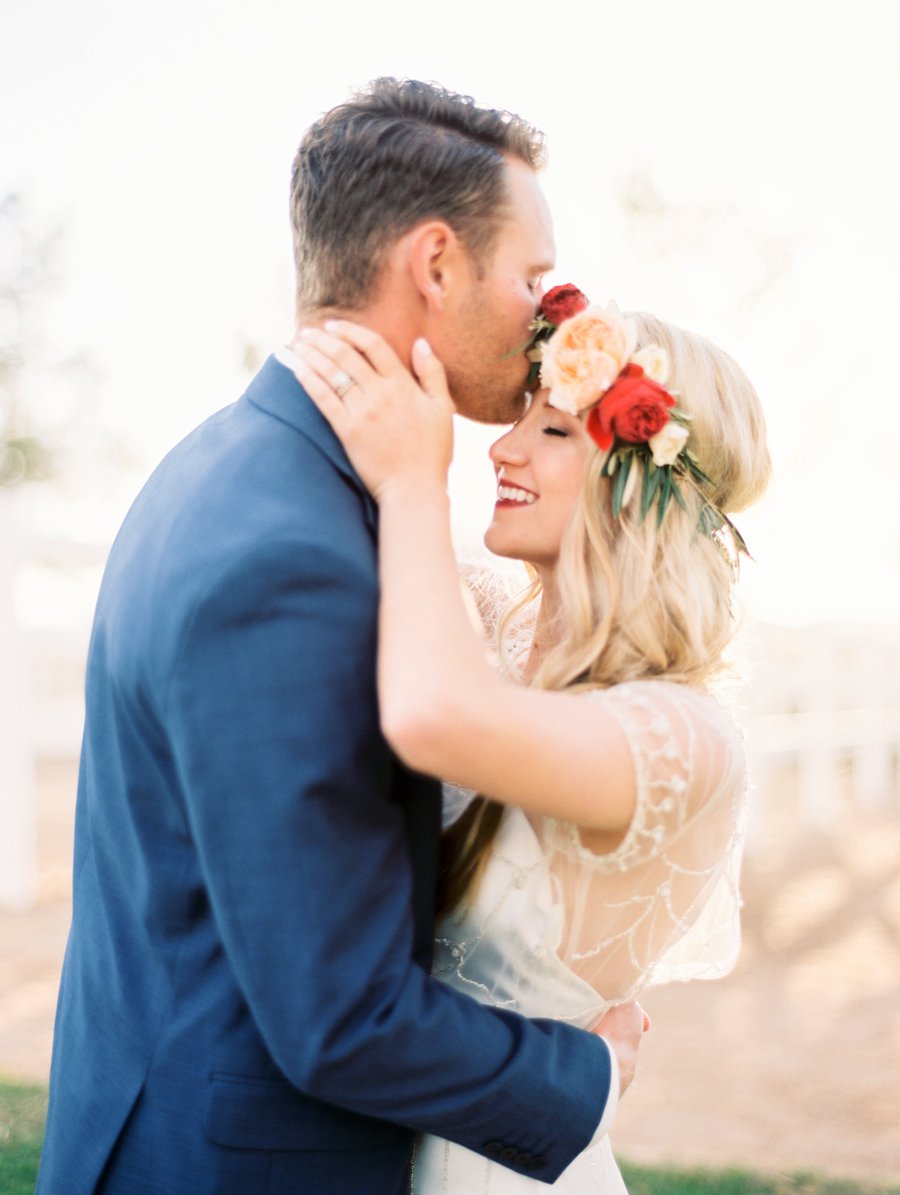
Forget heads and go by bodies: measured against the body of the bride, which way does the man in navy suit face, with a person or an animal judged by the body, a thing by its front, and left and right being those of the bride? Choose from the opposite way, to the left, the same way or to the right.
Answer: the opposite way

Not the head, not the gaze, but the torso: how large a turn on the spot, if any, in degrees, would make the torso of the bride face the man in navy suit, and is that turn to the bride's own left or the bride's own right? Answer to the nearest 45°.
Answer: approximately 45° to the bride's own left

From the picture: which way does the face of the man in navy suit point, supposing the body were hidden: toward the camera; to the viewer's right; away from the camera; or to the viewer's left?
to the viewer's right

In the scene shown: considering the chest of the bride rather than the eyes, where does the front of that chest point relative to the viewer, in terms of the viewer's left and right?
facing to the left of the viewer

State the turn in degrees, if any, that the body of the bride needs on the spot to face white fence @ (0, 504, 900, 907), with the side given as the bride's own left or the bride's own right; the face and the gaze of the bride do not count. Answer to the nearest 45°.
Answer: approximately 90° to the bride's own right

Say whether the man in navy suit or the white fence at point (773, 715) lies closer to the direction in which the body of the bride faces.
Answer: the man in navy suit

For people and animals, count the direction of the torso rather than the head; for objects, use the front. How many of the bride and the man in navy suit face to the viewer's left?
1

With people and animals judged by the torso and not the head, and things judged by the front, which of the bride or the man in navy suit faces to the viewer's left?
the bride

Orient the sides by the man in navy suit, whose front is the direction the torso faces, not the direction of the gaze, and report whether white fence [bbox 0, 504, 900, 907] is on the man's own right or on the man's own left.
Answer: on the man's own left

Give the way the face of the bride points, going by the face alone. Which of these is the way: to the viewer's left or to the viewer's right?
to the viewer's left

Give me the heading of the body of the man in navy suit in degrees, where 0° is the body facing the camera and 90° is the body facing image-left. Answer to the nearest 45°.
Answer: approximately 270°

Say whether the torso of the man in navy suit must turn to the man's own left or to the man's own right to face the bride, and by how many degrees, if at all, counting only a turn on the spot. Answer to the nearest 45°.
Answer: approximately 45° to the man's own left
